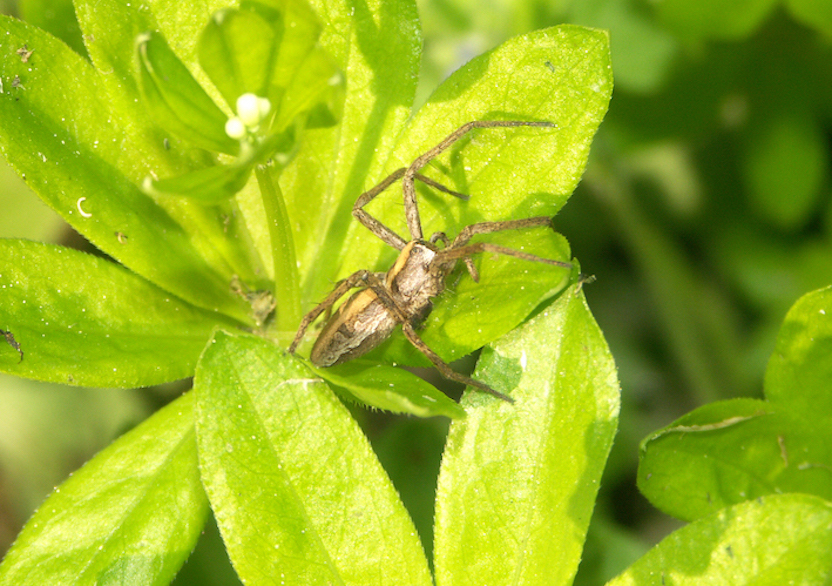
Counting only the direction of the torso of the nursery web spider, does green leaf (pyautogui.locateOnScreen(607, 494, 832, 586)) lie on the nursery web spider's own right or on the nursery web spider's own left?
on the nursery web spider's own right

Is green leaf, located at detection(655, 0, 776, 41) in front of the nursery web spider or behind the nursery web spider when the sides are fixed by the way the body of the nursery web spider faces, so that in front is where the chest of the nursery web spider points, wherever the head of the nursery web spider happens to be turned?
in front

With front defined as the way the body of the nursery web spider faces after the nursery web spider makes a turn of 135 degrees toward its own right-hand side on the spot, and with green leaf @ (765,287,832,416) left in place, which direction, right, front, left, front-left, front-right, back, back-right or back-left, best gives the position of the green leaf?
front-left

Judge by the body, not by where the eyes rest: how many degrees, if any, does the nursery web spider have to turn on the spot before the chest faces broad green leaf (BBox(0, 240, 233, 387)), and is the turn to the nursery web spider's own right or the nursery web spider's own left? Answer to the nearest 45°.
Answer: approximately 135° to the nursery web spider's own left

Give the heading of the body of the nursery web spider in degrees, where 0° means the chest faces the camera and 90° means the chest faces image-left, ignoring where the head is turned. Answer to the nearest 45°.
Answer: approximately 225°

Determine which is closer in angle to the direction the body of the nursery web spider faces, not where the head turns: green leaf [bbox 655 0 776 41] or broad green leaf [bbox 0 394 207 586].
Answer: the green leaf

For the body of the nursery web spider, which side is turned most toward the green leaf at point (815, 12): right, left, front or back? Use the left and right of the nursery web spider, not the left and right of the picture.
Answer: front
